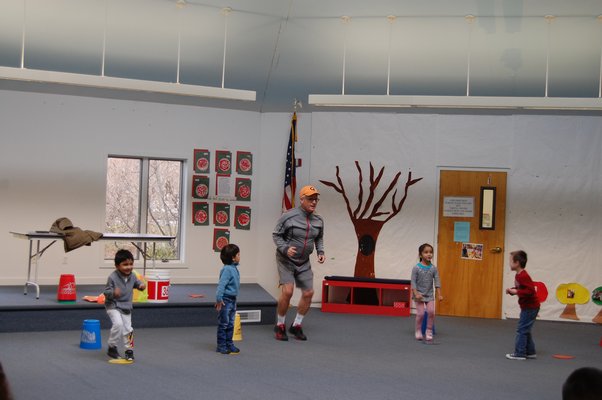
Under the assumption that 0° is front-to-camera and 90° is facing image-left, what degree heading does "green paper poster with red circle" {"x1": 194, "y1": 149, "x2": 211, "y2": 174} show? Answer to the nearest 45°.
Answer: approximately 0°

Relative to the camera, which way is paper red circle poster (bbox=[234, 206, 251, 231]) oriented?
toward the camera

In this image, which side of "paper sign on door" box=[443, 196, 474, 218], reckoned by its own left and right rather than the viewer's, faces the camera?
front

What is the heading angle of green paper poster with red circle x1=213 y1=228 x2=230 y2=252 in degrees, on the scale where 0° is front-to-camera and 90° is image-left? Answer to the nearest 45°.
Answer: approximately 0°

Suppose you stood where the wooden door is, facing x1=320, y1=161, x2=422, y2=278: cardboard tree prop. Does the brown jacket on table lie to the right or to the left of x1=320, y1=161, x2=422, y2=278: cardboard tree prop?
left

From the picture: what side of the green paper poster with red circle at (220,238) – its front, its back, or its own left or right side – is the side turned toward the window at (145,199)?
right

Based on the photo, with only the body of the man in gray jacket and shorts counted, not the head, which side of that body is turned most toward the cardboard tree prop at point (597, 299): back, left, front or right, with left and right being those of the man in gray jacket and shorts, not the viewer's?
left

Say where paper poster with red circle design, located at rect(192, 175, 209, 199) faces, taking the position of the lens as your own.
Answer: facing the viewer

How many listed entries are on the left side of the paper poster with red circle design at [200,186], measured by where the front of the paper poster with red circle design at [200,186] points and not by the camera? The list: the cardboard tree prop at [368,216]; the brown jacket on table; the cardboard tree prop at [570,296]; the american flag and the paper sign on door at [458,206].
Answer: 4
